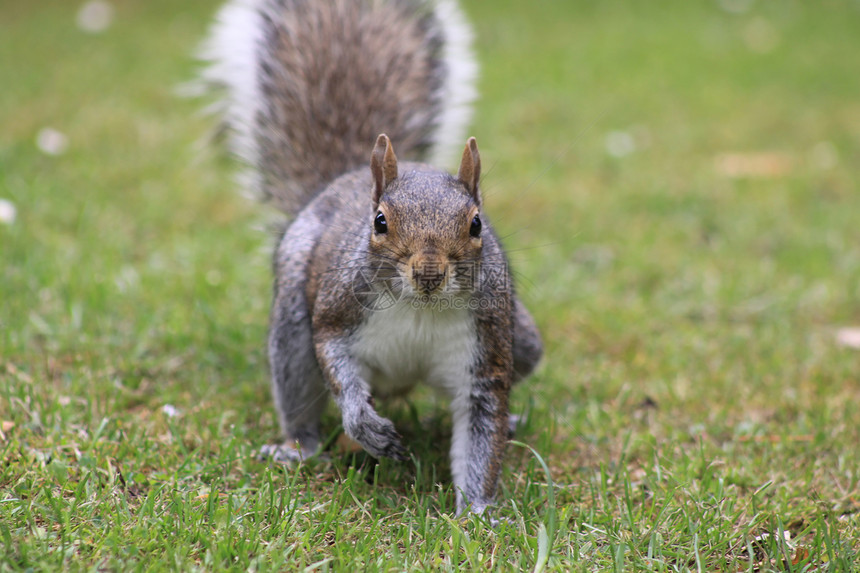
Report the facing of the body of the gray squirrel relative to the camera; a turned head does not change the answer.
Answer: toward the camera

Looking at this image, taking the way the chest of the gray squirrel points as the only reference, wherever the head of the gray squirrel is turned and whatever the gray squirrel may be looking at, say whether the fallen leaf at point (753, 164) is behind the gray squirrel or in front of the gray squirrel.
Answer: behind

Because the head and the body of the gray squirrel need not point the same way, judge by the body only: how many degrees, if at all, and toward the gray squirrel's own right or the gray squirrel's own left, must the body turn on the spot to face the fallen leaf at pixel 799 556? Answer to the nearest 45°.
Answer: approximately 45° to the gray squirrel's own left
